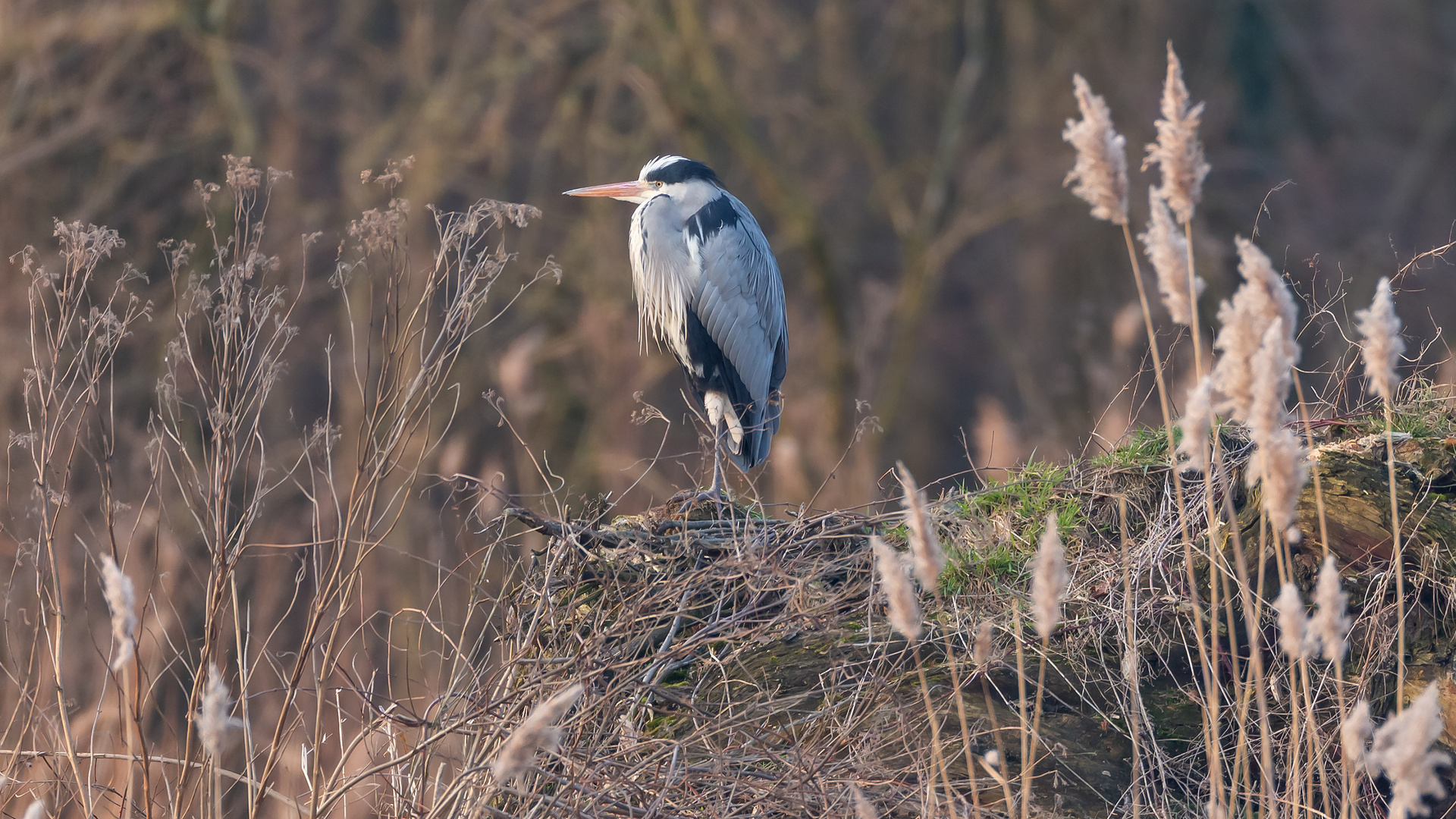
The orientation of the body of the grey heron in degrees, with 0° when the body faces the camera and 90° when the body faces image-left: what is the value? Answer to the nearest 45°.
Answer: approximately 90°
